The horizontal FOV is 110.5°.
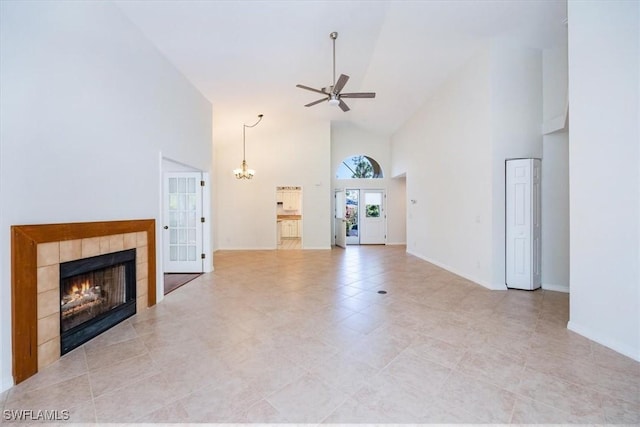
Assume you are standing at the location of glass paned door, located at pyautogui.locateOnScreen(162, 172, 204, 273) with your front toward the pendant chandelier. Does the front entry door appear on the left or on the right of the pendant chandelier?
right

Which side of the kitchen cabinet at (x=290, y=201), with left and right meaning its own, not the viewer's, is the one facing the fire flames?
front

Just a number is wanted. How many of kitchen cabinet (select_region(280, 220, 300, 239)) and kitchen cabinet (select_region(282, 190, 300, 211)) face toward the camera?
2

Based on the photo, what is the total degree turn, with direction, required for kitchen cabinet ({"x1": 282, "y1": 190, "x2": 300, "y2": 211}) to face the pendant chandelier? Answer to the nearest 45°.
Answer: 0° — it already faces it

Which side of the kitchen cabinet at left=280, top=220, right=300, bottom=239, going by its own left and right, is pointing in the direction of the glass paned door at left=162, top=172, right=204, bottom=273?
front

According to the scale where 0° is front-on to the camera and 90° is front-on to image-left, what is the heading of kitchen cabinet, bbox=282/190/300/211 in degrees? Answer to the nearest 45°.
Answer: approximately 0°

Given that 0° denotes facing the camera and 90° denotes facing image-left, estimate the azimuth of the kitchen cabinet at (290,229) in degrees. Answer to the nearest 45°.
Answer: approximately 0°

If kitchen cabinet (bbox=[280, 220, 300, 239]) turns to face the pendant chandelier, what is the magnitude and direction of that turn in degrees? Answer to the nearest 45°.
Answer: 0° — it already faces it

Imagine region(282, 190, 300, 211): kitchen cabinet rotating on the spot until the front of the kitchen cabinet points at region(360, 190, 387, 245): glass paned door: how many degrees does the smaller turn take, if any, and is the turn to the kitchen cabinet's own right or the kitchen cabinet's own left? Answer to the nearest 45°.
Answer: approximately 45° to the kitchen cabinet's own left
